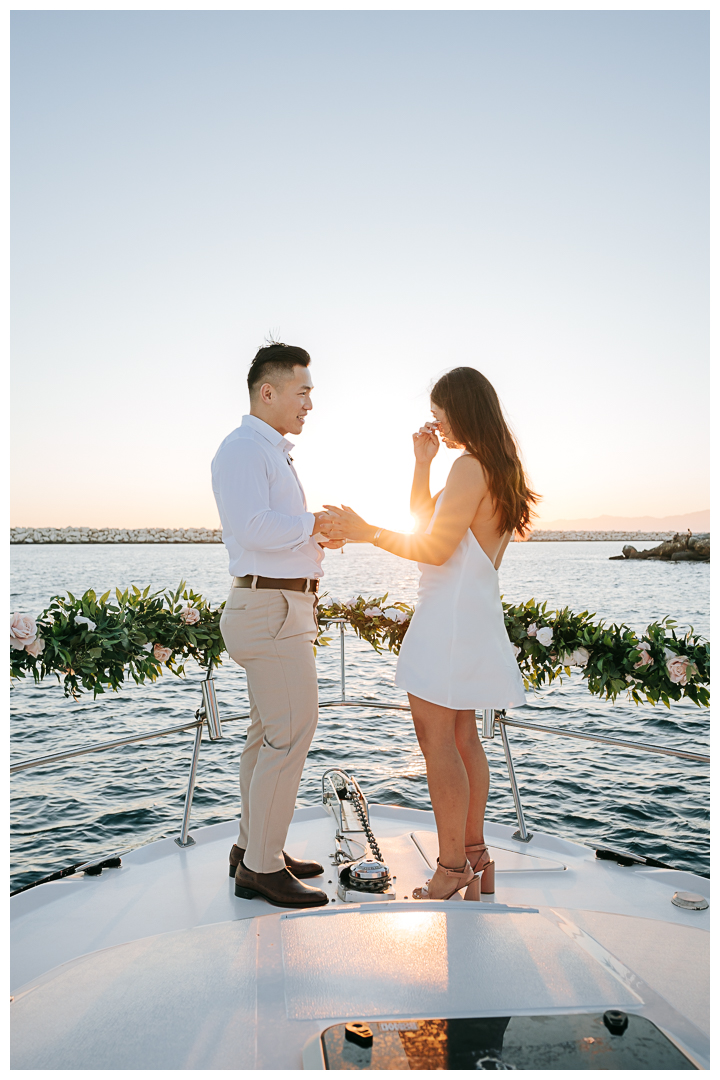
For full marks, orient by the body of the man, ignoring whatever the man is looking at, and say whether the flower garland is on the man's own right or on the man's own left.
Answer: on the man's own left

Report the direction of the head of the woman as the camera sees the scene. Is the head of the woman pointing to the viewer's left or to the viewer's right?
to the viewer's left

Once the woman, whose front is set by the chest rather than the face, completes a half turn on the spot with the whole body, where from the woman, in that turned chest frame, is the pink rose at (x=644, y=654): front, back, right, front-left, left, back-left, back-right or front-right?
front-left

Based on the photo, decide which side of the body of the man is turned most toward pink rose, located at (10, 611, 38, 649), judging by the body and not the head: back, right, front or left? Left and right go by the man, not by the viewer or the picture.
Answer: back

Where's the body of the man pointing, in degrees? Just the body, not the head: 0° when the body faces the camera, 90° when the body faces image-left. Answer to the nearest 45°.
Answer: approximately 270°

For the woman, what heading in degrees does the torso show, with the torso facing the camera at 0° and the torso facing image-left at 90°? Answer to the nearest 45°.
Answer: approximately 90°

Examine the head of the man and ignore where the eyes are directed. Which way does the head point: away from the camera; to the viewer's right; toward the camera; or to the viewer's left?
to the viewer's right

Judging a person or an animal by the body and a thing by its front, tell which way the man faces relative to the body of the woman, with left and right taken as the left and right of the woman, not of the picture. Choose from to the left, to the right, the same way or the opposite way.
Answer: the opposite way

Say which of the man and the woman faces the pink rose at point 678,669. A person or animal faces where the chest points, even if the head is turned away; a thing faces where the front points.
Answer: the man

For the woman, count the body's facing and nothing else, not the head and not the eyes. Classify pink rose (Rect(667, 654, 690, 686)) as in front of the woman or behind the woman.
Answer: behind
